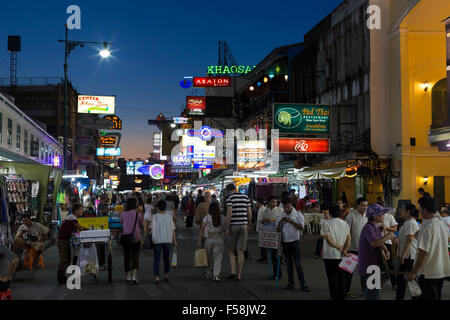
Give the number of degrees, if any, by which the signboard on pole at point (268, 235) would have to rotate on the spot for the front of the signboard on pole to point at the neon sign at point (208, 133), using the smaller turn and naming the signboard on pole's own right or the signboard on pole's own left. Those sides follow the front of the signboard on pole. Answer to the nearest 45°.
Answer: approximately 180°

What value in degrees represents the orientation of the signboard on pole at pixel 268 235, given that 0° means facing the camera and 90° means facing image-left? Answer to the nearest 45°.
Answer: approximately 0°

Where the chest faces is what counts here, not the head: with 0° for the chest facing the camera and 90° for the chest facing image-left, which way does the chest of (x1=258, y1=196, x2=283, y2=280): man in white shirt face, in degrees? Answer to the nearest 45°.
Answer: approximately 0°

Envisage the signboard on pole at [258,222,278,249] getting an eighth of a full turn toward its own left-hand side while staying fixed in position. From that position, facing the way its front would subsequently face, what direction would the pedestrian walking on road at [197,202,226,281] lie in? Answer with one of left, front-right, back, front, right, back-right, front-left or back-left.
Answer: back-right

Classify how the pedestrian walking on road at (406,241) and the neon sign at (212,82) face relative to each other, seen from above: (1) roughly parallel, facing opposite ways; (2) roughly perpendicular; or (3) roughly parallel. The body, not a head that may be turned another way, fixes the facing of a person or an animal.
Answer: roughly perpendicular
